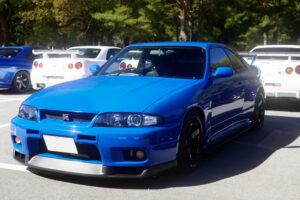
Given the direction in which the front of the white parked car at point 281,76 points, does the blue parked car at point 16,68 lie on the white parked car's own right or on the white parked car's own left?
on the white parked car's own left

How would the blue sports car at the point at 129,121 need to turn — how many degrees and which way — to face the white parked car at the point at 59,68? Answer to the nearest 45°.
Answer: approximately 135° to its right

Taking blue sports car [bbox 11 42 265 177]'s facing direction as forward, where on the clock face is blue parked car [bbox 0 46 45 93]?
The blue parked car is roughly at 4 o'clock from the blue sports car.

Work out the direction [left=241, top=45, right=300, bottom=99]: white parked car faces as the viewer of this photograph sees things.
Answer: facing away from the viewer

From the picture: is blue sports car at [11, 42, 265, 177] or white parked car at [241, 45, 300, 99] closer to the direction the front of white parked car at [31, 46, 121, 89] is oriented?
the white parked car

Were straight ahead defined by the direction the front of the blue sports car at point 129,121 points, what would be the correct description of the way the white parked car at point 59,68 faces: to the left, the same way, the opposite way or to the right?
the opposite way

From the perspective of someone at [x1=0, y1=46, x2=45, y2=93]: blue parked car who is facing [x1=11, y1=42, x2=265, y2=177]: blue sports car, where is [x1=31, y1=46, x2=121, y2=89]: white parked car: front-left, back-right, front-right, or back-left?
front-left

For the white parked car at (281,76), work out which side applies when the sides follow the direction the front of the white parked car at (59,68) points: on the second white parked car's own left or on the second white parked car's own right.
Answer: on the second white parked car's own right

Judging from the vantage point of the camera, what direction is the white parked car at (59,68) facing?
facing away from the viewer and to the right of the viewer

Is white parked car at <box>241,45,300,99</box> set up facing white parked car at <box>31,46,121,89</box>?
no

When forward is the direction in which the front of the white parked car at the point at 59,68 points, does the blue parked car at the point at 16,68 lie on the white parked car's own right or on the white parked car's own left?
on the white parked car's own left

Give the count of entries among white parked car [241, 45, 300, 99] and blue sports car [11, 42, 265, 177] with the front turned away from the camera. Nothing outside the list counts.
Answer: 1

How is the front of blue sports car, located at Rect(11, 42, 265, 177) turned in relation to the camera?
facing the viewer and to the left of the viewer

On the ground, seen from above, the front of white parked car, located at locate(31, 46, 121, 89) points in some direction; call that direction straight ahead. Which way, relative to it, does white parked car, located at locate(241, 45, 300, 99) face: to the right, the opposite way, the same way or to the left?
the same way

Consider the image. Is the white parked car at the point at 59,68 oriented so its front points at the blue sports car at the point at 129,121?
no

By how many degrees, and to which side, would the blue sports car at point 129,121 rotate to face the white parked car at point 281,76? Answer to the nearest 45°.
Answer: approximately 180°

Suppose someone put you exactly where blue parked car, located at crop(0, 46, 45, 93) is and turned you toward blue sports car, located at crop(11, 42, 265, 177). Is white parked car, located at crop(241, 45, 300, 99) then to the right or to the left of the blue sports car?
left

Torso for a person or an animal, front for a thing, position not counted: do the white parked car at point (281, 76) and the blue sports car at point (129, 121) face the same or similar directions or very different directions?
very different directions

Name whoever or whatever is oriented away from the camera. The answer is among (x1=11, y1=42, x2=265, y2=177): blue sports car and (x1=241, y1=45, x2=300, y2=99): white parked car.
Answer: the white parked car
